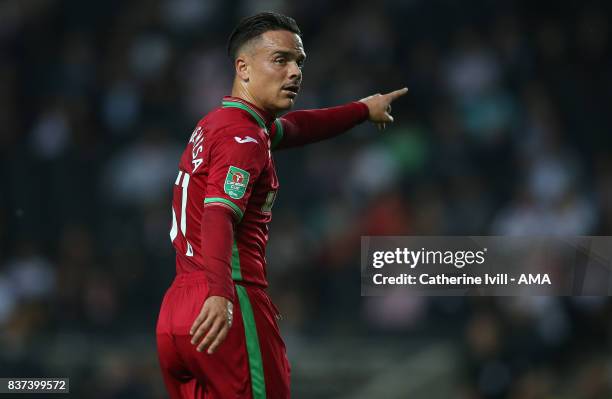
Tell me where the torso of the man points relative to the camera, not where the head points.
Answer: to the viewer's right
